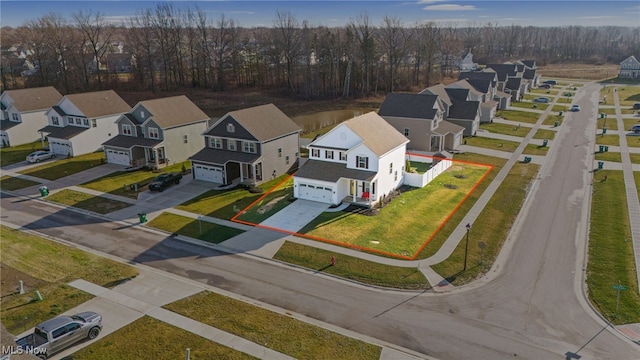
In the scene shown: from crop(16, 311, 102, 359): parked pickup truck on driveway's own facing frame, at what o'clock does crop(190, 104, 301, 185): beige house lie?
The beige house is roughly at 12 o'clock from the parked pickup truck on driveway.

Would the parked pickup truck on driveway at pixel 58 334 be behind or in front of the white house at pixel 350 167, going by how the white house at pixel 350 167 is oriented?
in front

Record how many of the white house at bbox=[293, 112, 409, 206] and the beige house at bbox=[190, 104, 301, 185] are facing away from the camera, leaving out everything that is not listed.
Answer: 0

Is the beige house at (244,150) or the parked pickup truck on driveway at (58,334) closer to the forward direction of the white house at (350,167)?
the parked pickup truck on driveway

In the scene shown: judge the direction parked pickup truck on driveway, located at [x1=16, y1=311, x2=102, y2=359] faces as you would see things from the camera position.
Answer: facing away from the viewer and to the right of the viewer

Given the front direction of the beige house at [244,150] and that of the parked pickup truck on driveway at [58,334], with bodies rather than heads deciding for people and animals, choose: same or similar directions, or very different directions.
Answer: very different directions

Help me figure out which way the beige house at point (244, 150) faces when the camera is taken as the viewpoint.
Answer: facing the viewer and to the left of the viewer

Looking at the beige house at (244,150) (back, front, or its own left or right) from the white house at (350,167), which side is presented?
left

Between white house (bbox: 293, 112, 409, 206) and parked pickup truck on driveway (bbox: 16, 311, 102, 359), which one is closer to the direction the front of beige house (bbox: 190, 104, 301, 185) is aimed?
the parked pickup truck on driveway
